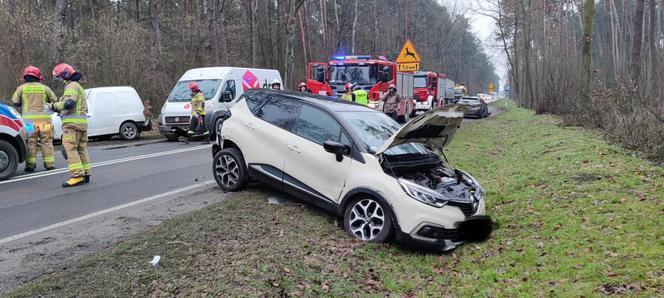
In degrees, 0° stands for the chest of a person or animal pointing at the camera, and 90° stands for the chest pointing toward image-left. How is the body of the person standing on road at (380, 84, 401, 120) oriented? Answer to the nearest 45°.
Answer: approximately 0°

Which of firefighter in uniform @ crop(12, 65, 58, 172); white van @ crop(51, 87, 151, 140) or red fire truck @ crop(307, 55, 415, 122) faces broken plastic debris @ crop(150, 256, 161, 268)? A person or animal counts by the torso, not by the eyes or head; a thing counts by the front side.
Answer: the red fire truck

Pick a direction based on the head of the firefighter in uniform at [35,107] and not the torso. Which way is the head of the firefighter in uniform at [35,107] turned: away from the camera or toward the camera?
away from the camera

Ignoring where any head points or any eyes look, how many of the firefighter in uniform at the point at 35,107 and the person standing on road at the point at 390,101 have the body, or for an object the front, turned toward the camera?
1

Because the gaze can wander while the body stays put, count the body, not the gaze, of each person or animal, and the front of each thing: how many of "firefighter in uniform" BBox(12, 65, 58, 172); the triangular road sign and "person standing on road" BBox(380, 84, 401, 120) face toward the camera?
2

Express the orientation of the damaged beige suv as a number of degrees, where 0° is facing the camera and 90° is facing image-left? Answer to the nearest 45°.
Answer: approximately 315°

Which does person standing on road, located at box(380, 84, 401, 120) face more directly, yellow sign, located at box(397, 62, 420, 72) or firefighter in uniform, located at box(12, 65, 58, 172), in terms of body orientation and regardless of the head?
the firefighter in uniform
